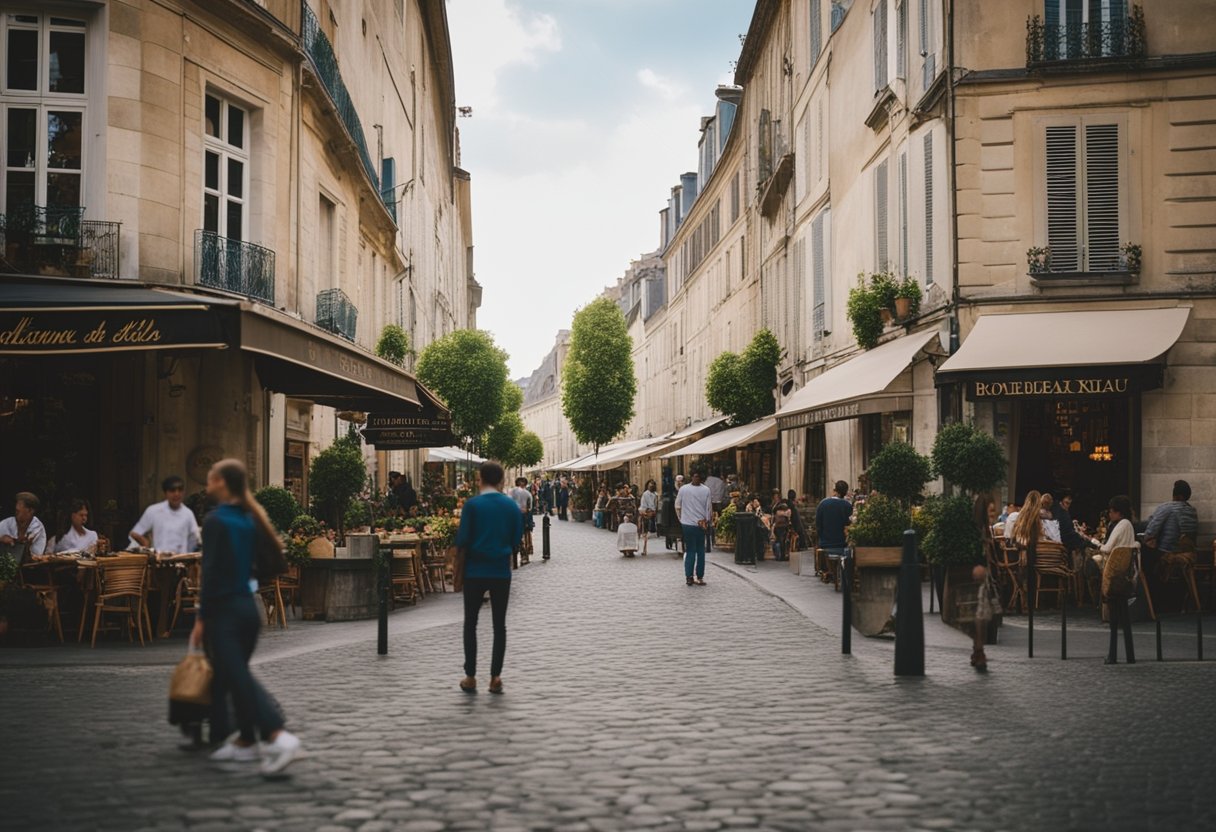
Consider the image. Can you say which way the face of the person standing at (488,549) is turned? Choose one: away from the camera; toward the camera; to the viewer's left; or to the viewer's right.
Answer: away from the camera

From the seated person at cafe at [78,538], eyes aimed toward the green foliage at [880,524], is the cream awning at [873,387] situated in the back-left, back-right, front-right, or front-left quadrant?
front-left

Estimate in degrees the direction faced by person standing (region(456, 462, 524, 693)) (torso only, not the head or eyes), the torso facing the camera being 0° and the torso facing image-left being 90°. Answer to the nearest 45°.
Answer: approximately 180°

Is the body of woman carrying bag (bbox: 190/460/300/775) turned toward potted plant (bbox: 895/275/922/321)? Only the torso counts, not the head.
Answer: no

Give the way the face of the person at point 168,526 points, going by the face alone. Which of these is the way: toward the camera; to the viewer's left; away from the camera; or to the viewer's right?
toward the camera

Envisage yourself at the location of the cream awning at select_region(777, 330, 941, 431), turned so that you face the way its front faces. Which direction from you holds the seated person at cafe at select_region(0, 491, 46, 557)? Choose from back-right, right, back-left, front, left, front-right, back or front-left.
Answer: front
